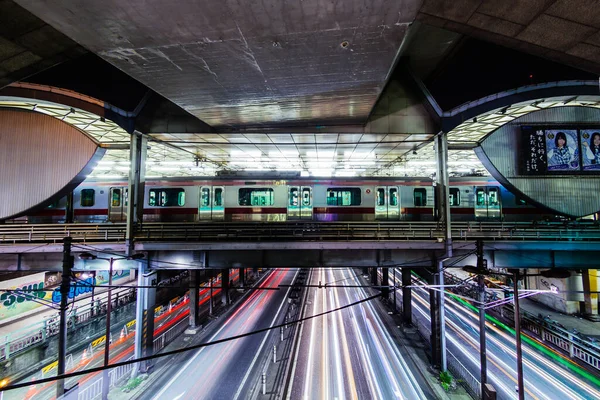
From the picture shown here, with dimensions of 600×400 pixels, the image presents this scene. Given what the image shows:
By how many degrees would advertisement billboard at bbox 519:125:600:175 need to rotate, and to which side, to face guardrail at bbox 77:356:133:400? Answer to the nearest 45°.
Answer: approximately 45° to its right

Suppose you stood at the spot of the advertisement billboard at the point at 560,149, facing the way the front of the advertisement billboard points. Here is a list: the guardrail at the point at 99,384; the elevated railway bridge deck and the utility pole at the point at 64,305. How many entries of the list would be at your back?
0

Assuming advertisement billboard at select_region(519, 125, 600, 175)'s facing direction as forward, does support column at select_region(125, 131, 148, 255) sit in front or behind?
in front

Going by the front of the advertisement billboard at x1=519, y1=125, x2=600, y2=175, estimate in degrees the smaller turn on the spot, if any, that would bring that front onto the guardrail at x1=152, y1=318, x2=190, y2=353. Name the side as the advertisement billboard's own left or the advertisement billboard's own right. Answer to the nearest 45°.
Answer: approximately 45° to the advertisement billboard's own right

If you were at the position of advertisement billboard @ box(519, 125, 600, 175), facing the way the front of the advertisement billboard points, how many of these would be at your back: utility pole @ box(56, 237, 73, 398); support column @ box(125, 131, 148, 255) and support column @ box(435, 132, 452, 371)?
0

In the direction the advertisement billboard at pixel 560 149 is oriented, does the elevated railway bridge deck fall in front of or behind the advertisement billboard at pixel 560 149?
in front

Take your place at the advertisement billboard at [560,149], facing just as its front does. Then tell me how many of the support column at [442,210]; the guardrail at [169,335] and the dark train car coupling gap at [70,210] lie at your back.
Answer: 0

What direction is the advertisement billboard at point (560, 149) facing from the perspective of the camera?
toward the camera
